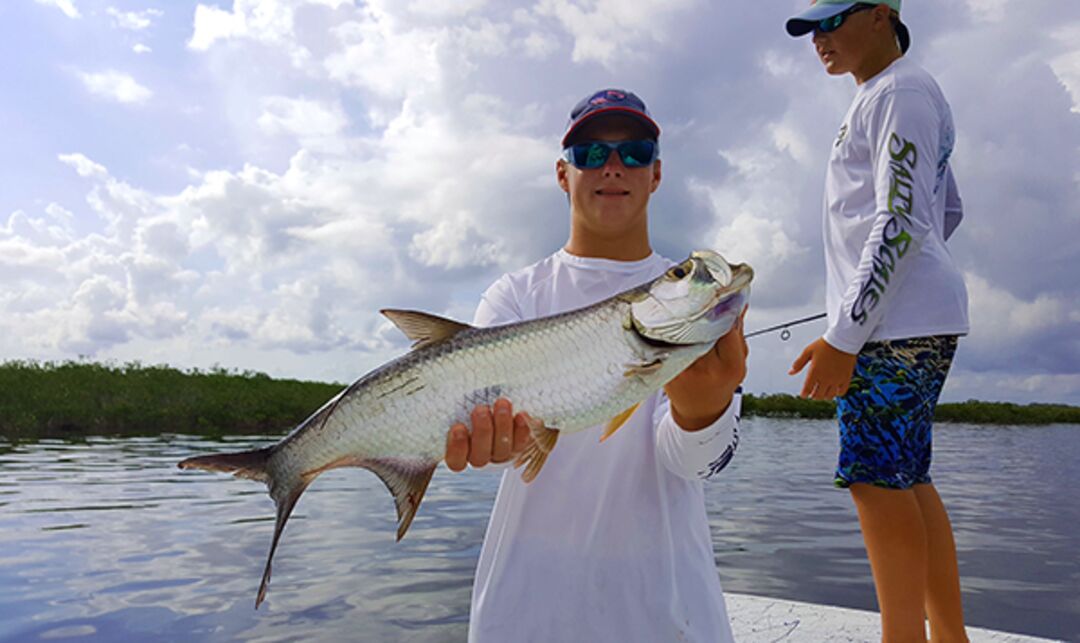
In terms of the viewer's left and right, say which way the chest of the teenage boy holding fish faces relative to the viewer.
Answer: facing the viewer

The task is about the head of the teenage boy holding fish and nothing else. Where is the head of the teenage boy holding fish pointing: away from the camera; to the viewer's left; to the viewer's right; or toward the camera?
toward the camera
